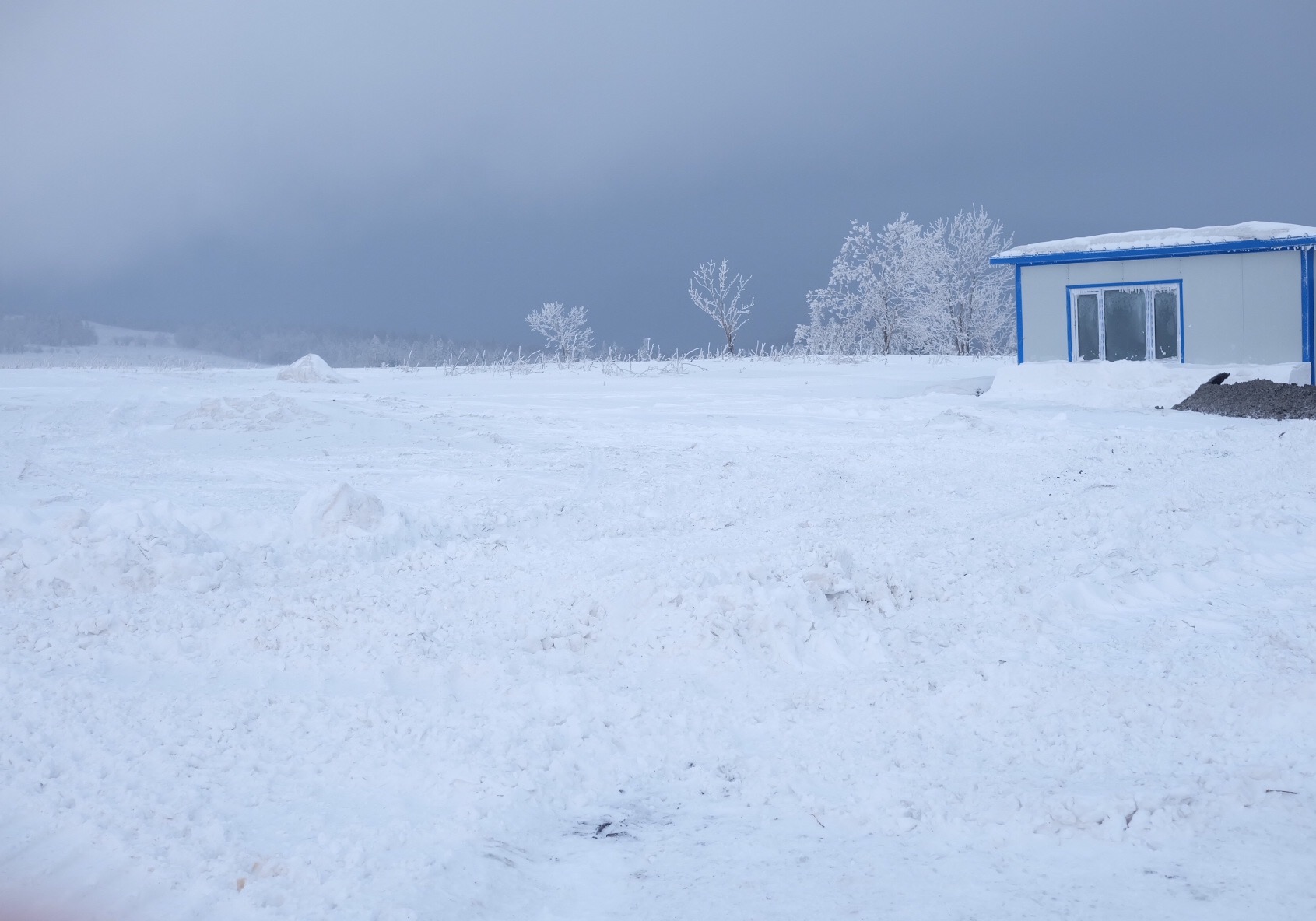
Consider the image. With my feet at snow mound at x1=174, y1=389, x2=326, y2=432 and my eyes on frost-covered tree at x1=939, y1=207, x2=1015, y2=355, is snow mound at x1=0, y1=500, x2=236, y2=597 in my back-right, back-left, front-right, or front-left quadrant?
back-right

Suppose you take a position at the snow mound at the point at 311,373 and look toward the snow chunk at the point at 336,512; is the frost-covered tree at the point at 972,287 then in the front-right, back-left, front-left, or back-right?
back-left

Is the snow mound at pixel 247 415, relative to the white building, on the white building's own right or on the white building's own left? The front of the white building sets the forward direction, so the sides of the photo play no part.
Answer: on the white building's own right

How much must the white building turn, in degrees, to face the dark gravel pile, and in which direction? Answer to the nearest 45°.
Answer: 0° — it already faces it

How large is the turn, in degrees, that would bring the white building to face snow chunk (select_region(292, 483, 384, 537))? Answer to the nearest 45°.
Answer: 0° — it already faces it

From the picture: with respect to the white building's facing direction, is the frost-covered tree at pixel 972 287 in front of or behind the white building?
behind

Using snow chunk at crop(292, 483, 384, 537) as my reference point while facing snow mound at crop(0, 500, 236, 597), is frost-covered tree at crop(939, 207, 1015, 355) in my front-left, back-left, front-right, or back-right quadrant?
back-right

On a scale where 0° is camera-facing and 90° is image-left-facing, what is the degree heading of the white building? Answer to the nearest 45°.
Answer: approximately 0°
